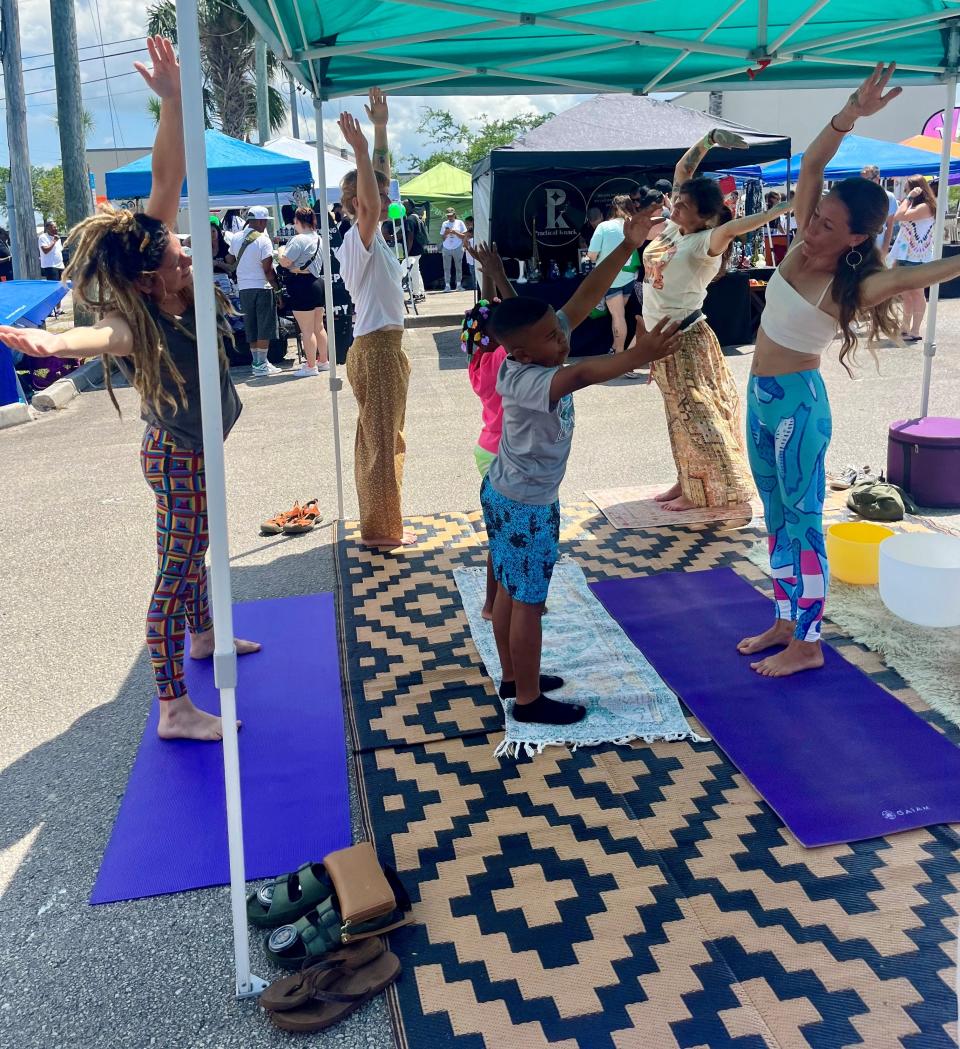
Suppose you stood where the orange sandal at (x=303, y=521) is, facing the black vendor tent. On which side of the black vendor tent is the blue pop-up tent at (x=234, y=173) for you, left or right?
left

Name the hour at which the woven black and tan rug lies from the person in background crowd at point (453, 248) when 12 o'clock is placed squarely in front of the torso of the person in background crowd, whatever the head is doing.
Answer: The woven black and tan rug is roughly at 12 o'clock from the person in background crowd.

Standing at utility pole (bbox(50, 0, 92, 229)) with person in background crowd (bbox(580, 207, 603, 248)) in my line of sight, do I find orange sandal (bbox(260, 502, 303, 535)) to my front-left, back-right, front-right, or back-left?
front-right

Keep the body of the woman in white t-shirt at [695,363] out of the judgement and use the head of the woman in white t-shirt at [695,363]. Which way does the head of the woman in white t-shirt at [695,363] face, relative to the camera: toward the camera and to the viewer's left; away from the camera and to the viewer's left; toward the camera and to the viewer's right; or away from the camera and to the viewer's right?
toward the camera and to the viewer's left

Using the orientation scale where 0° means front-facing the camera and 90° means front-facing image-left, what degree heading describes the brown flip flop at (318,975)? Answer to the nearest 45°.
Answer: approximately 45°

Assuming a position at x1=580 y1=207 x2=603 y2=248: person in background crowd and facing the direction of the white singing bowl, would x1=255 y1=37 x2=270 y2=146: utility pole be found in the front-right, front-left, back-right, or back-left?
back-right

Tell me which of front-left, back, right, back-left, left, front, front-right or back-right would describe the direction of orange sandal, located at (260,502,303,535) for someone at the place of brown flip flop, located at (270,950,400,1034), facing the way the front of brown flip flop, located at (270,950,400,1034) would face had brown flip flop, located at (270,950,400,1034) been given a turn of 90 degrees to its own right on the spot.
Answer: front-right

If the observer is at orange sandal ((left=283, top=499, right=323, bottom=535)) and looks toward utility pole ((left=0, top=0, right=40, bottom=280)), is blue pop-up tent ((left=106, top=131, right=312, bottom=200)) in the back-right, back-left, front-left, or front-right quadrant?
front-right

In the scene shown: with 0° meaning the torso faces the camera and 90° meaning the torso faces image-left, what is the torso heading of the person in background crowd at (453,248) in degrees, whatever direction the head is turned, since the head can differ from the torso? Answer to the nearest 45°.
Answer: approximately 0°

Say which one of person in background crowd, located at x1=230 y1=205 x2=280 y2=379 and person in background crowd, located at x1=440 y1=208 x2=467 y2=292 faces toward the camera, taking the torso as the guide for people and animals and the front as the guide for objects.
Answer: person in background crowd, located at x1=440 y1=208 x2=467 y2=292
